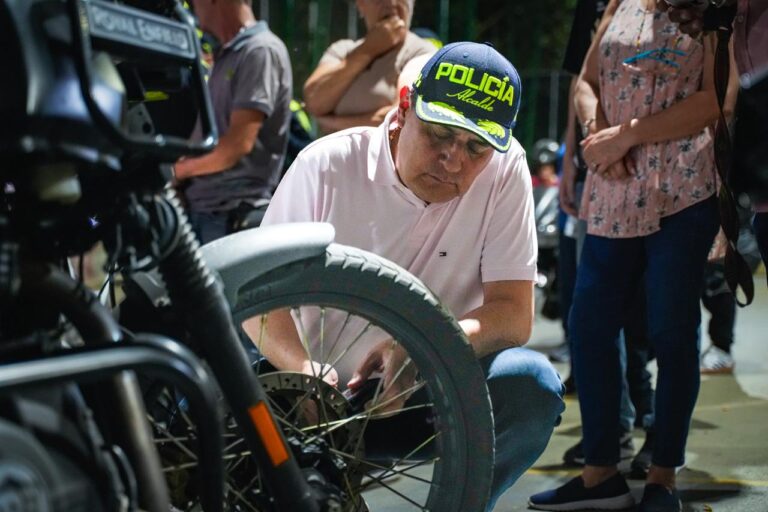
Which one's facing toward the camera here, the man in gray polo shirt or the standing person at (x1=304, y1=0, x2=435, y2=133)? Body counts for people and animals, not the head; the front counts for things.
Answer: the standing person

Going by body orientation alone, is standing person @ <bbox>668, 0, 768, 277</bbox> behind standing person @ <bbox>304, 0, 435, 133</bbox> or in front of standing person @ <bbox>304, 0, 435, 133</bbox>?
in front

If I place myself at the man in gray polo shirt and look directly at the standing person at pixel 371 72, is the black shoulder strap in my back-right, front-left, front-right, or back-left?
front-right

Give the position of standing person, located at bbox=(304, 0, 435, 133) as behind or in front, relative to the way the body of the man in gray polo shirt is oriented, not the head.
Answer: behind

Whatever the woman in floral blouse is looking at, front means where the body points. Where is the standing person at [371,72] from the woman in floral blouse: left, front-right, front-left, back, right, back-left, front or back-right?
right

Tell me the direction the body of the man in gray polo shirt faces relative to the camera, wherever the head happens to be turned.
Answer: to the viewer's left

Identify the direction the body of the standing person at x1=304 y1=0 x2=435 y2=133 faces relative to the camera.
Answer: toward the camera

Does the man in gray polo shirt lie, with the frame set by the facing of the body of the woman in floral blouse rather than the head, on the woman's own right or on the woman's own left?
on the woman's own right

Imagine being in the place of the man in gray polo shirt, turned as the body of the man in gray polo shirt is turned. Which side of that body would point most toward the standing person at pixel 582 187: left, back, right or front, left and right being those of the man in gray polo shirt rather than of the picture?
back

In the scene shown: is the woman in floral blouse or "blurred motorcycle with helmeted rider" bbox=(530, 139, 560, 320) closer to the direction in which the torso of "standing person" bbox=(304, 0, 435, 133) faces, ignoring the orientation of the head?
the woman in floral blouse

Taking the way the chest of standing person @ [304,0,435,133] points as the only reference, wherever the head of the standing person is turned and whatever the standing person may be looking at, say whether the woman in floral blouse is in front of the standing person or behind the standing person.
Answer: in front
